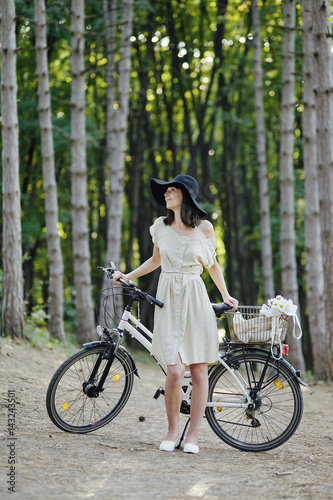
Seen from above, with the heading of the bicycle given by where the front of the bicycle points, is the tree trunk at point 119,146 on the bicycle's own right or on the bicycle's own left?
on the bicycle's own right

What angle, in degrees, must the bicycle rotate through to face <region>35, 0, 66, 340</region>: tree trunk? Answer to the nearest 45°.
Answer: approximately 90° to its right

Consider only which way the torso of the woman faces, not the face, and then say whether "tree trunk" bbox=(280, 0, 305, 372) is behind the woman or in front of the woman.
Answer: behind

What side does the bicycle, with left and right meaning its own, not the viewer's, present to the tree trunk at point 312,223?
right

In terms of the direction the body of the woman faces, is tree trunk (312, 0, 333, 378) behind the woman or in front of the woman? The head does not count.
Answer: behind

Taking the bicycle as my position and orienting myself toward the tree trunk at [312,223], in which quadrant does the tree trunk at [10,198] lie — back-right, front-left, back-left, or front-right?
front-left

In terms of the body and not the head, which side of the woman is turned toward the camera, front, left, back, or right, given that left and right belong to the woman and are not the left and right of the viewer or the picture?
front

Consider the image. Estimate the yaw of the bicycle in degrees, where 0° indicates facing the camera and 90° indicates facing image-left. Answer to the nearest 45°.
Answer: approximately 90°

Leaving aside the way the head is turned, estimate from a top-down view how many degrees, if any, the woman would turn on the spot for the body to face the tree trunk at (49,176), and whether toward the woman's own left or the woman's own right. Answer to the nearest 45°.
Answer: approximately 180°

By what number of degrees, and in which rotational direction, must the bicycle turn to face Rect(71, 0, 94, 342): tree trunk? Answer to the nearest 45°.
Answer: approximately 90° to its right
